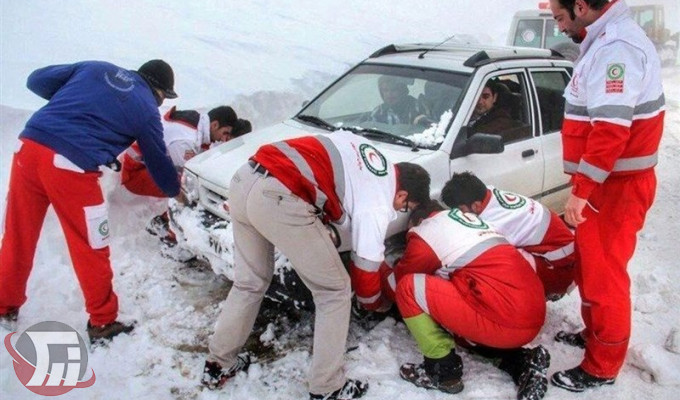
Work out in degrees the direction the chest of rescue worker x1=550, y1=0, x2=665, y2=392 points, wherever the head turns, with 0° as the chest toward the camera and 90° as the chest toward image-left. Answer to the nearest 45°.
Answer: approximately 90°

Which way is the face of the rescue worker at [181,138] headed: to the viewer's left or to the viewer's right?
to the viewer's right

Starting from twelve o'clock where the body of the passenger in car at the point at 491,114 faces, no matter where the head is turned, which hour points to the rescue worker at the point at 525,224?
The rescue worker is roughly at 10 o'clock from the passenger in car.

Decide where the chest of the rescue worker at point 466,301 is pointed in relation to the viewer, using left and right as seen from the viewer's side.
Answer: facing away from the viewer and to the left of the viewer

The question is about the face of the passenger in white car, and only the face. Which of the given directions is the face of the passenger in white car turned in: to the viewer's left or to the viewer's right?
to the viewer's left

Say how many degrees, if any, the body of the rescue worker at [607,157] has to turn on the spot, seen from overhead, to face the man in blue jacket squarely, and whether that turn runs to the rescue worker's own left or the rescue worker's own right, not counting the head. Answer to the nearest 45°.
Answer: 0° — they already face them

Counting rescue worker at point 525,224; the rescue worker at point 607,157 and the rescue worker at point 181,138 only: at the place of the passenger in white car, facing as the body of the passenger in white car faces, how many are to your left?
2

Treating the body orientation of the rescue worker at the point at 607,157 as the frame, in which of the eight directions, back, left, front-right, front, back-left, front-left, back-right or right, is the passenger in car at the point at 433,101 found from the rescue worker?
front-right

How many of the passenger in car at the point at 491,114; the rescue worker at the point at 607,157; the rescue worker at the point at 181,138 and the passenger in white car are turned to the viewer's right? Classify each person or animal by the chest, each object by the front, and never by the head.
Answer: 1

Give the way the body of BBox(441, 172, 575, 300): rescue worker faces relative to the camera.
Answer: to the viewer's left

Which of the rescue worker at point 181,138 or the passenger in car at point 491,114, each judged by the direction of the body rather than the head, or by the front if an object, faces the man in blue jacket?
the passenger in car

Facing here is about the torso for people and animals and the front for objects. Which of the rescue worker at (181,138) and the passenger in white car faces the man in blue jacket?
the passenger in white car

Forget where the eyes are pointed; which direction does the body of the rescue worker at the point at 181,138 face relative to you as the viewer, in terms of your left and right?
facing to the right of the viewer
